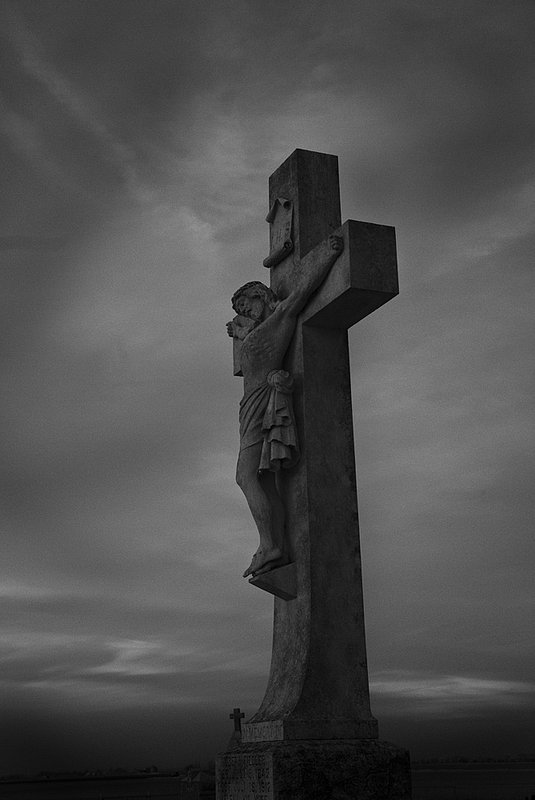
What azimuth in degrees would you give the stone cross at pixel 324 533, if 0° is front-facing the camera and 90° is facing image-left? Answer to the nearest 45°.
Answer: approximately 45°

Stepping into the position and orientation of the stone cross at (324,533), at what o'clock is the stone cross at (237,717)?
the stone cross at (237,717) is roughly at 4 o'clock from the stone cross at (324,533).
